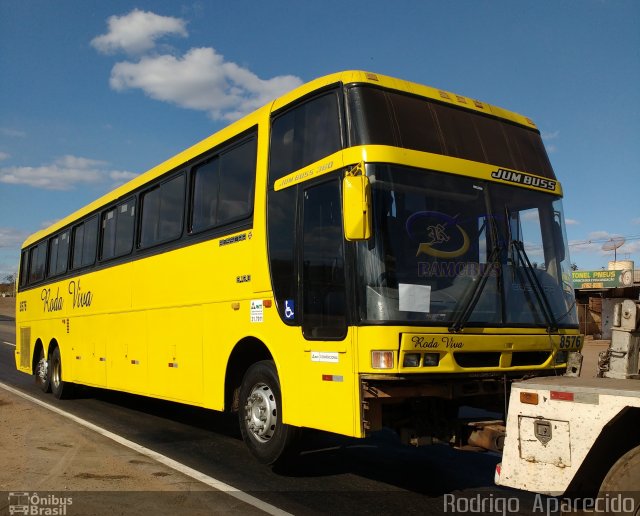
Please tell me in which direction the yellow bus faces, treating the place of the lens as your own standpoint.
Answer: facing the viewer and to the right of the viewer

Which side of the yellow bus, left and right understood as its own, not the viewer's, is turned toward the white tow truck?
front
